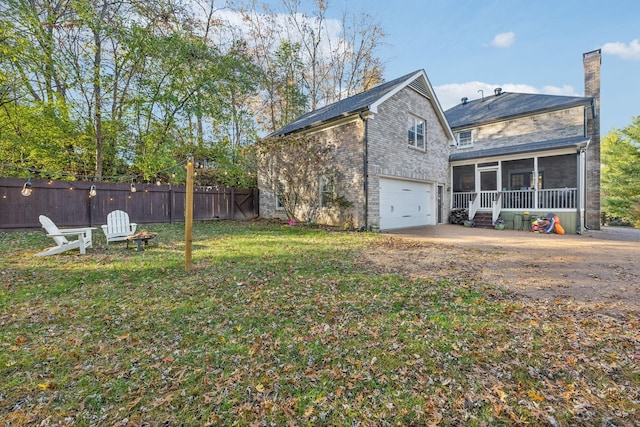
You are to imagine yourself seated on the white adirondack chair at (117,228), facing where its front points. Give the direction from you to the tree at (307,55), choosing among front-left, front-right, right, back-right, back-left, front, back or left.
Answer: back-left

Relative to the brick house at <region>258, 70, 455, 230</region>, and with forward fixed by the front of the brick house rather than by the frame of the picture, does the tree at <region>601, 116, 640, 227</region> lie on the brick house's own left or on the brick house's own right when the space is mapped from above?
on the brick house's own left

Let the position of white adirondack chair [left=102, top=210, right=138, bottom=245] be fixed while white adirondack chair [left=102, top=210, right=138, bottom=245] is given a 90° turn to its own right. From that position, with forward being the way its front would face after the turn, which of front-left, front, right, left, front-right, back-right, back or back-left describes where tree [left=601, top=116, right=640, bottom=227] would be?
back

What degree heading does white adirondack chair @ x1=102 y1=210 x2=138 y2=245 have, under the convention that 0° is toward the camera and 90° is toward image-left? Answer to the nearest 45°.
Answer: approximately 0°

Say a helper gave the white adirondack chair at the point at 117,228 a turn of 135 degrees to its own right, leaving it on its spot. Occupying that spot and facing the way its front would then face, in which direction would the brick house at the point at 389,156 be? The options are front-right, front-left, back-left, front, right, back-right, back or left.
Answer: back-right
